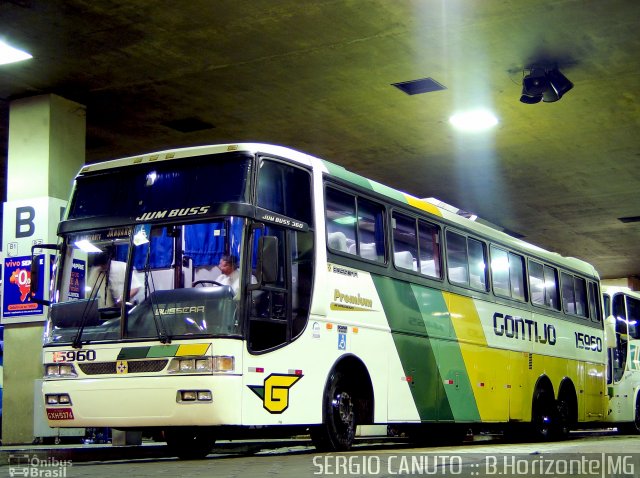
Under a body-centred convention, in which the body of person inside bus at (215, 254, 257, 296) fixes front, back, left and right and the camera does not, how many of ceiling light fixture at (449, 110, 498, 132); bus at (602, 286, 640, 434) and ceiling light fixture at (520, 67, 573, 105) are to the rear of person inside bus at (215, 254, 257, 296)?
3

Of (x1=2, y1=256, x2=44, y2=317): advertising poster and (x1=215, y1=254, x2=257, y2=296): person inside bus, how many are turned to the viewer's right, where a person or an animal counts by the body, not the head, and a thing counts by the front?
0

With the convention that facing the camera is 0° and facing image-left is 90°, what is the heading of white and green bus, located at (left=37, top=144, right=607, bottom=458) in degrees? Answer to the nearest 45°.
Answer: approximately 45°

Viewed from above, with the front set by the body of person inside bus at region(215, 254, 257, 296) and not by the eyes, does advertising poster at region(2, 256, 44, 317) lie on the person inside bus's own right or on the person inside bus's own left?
on the person inside bus's own right

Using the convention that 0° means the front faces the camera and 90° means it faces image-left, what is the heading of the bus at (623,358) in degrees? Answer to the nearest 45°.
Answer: approximately 45°

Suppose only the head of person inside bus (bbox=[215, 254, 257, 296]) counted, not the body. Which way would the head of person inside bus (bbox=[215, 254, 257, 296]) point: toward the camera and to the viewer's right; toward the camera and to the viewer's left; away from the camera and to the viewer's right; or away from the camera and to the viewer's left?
toward the camera and to the viewer's left

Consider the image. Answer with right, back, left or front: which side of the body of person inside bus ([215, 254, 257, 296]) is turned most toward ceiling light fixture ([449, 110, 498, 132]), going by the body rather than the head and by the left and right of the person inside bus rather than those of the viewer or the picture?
back

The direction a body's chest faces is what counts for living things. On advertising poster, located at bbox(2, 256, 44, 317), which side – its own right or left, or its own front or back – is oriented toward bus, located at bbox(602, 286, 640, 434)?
left

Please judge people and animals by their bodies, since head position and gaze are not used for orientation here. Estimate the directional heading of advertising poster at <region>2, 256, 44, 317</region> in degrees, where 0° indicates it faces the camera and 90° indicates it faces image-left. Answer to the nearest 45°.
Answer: approximately 0°

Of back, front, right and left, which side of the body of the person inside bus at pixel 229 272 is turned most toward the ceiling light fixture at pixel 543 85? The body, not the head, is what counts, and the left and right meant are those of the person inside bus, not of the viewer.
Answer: back

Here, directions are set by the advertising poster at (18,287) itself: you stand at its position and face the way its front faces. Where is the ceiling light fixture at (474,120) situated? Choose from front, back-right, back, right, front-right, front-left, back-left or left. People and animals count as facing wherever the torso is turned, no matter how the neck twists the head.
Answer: left
